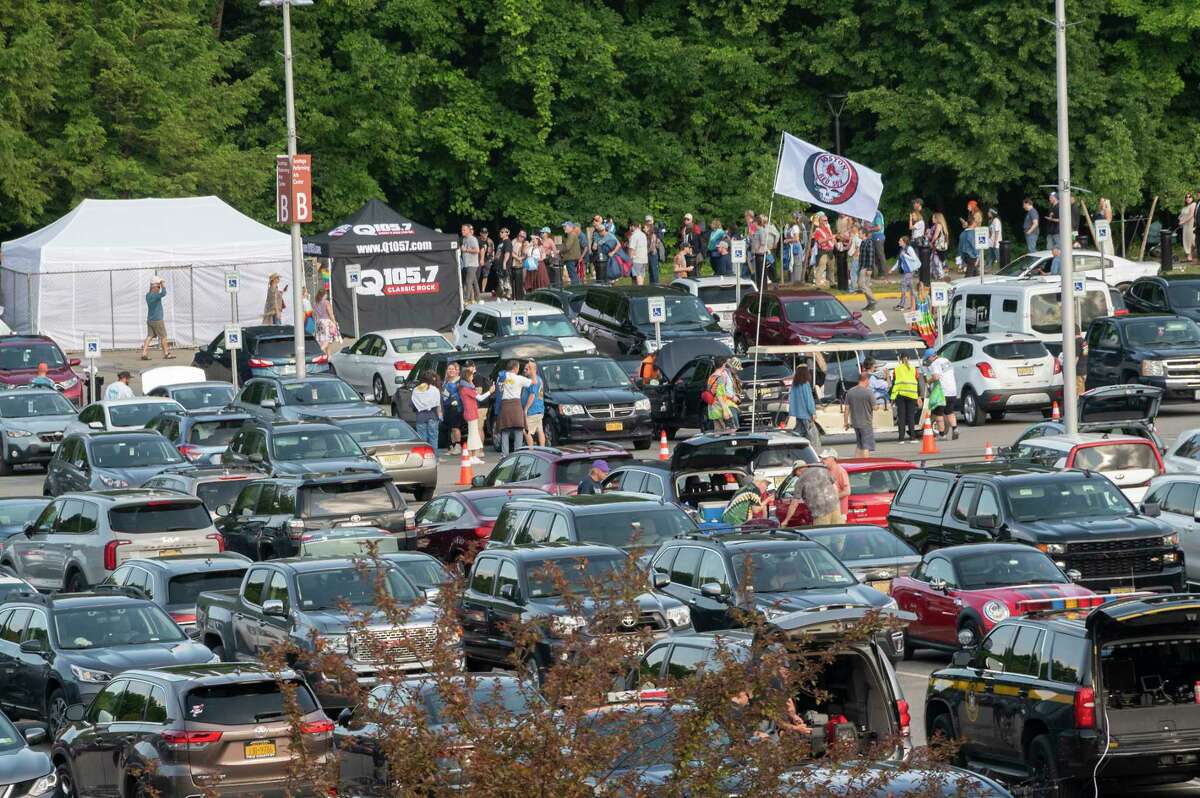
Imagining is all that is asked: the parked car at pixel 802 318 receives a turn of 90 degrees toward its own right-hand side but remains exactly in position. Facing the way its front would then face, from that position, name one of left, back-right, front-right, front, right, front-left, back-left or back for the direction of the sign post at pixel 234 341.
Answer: front-right

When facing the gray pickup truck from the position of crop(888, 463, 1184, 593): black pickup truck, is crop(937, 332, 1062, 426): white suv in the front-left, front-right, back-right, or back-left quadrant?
back-right

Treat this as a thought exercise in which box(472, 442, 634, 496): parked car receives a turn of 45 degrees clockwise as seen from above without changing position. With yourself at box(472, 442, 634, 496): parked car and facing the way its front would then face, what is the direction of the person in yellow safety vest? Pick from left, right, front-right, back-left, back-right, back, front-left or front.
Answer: front-right

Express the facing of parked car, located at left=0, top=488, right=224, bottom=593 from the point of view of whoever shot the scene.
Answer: facing away from the viewer and to the left of the viewer

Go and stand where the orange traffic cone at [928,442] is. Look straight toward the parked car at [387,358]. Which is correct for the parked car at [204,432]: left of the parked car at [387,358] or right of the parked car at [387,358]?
left

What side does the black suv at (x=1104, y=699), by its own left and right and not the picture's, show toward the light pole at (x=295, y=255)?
front

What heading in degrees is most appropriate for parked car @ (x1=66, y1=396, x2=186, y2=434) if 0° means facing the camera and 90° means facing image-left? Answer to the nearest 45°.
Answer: approximately 315°

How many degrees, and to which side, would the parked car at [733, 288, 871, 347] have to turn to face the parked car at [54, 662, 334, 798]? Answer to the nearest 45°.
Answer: approximately 45° to its right

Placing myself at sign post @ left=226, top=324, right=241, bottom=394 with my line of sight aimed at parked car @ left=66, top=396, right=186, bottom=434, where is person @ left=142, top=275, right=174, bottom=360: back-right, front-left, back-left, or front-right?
back-right
